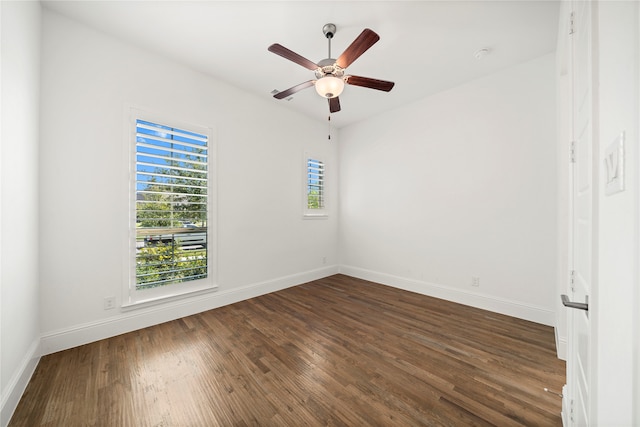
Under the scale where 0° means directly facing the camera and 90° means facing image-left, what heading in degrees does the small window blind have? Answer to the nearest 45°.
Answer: approximately 315°

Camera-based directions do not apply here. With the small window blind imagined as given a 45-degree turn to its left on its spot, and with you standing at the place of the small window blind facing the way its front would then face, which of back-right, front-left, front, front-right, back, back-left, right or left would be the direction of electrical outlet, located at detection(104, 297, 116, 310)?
back-right

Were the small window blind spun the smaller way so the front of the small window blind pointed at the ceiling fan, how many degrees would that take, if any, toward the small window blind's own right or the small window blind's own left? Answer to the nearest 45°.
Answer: approximately 45° to the small window blind's own right
